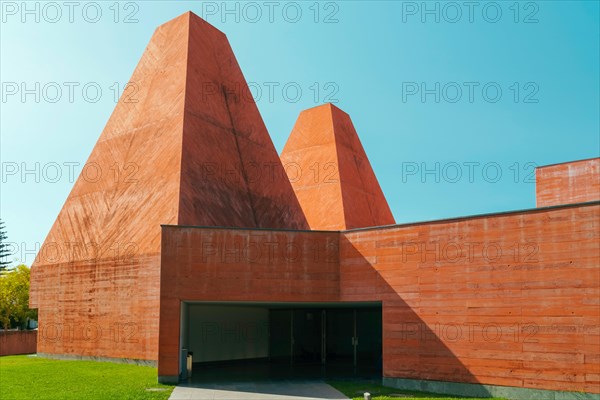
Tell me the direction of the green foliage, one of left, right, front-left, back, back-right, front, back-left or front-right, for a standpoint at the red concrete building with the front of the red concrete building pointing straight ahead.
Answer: back-right

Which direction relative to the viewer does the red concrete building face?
toward the camera
